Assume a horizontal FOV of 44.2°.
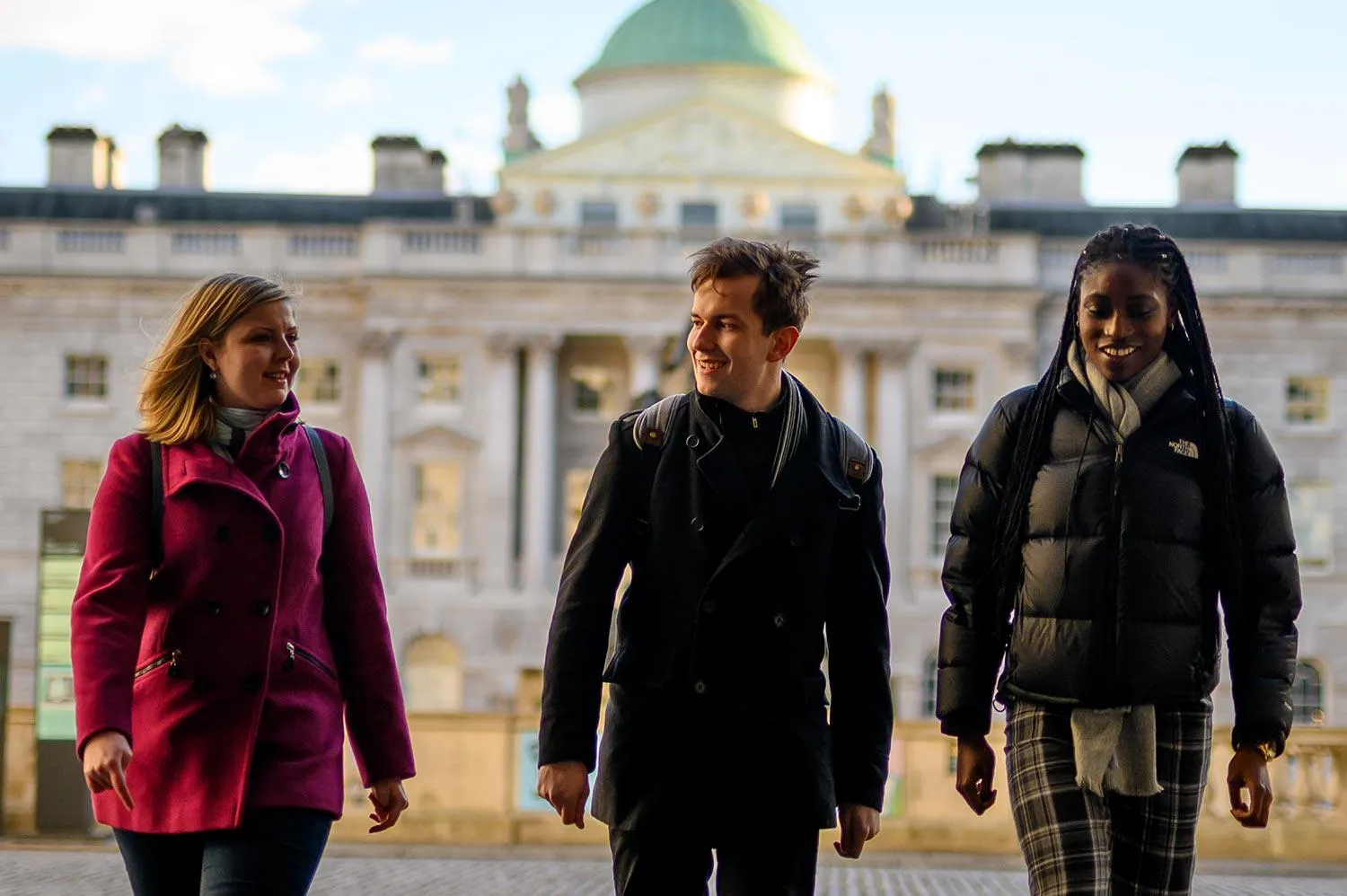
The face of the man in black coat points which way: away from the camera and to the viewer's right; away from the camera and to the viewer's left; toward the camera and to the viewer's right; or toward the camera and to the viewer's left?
toward the camera and to the viewer's left

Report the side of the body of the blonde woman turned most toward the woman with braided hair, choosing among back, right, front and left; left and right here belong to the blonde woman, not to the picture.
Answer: left

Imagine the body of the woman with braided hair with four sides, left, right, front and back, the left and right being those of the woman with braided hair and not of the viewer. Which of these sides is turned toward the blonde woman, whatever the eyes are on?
right

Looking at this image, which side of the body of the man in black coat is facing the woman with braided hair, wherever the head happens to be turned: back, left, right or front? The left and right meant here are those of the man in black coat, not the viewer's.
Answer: left

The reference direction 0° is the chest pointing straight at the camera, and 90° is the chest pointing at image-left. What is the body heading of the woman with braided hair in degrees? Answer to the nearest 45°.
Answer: approximately 0°

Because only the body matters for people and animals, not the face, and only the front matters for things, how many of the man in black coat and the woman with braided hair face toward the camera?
2

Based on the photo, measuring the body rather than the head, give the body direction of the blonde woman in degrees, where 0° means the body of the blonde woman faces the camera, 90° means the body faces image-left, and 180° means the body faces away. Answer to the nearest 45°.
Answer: approximately 0°

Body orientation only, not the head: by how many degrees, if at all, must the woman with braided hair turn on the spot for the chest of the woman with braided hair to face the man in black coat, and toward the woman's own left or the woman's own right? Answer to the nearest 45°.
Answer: approximately 45° to the woman's own right

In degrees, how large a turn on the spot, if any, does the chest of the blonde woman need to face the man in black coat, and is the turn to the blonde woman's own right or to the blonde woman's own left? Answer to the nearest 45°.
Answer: approximately 90° to the blonde woman's own left
